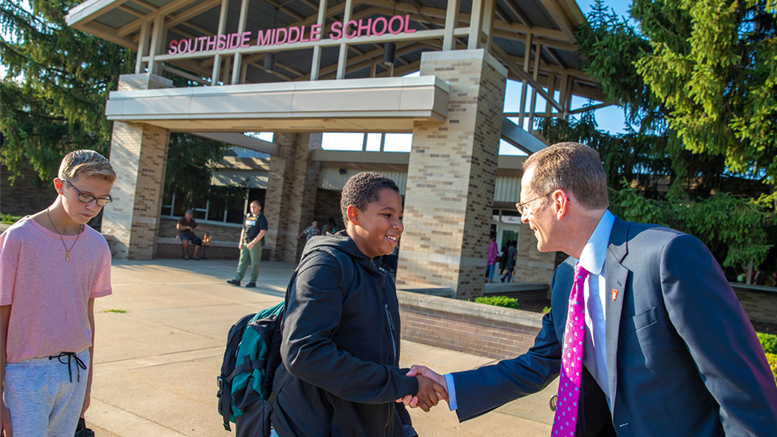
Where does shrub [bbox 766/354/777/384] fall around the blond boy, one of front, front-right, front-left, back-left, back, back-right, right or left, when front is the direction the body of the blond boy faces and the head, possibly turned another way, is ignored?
front-left

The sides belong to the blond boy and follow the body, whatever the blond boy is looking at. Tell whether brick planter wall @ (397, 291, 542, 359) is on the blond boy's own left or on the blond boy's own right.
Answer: on the blond boy's own left

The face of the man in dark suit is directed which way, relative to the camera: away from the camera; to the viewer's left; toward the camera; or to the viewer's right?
to the viewer's left

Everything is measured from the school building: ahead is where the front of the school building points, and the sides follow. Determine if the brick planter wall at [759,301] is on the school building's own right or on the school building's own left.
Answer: on the school building's own left

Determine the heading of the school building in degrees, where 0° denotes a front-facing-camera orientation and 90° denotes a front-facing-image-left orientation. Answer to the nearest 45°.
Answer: approximately 45°

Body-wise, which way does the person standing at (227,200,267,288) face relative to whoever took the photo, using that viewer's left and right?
facing the viewer and to the left of the viewer

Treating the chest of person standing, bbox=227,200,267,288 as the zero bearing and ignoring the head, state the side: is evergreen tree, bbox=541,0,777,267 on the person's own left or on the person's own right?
on the person's own left

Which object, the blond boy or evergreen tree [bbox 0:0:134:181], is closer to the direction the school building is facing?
the blond boy

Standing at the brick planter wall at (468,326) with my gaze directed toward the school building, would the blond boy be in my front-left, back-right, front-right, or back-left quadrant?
back-left

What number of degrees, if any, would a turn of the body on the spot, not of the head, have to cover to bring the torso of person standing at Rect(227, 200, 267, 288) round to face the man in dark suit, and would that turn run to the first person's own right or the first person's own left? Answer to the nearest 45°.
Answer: approximately 45° to the first person's own left

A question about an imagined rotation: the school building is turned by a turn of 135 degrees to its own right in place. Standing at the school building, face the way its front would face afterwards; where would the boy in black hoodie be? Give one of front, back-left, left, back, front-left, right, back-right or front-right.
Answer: back

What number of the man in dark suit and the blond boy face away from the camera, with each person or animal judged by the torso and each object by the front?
0

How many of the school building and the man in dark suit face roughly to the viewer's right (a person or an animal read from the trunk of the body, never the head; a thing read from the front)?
0
